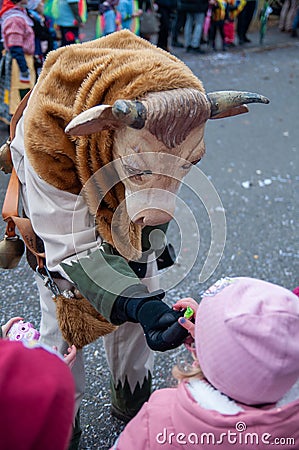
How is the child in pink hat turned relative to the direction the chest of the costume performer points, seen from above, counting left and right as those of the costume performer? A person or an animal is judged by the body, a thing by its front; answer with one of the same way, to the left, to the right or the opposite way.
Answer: the opposite way

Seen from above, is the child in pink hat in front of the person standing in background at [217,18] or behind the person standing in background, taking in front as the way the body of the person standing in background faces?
in front

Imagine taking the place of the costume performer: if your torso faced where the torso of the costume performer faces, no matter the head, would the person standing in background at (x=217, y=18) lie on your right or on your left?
on your left

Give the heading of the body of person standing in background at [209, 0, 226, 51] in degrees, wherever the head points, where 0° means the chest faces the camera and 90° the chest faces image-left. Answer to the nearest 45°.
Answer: approximately 0°

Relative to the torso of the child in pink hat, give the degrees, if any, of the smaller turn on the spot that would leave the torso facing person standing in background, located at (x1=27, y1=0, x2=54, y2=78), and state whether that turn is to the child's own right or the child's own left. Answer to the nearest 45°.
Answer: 0° — they already face them

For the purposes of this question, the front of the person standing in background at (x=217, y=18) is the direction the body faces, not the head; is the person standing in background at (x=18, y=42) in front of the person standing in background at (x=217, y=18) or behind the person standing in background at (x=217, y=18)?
in front

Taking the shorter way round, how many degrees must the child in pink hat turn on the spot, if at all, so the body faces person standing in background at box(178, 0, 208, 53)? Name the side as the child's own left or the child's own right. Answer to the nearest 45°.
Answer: approximately 45° to the child's own right

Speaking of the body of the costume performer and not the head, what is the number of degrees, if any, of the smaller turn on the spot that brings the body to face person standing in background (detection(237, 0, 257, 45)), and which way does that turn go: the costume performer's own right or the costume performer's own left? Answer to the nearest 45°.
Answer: approximately 135° to the costume performer's own left

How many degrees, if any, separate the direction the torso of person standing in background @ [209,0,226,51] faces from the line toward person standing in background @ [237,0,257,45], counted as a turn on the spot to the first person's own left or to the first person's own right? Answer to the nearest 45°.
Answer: approximately 135° to the first person's own left

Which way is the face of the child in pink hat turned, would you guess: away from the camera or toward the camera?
away from the camera

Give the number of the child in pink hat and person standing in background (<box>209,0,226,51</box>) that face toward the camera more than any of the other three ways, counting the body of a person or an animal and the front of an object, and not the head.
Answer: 1

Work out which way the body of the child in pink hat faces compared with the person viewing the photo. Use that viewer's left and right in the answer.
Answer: facing away from the viewer and to the left of the viewer
